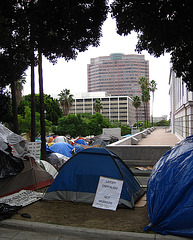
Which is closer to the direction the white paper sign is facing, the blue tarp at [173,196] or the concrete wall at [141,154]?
the blue tarp

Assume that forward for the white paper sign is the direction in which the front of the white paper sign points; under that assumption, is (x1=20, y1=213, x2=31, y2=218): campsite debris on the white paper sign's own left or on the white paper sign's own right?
on the white paper sign's own right

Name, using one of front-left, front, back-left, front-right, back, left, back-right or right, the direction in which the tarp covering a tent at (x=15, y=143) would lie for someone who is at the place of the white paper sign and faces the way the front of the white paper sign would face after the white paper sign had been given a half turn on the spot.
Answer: front-left

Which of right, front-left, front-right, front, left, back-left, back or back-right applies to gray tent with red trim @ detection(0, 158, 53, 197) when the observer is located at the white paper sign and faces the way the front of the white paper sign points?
back-right

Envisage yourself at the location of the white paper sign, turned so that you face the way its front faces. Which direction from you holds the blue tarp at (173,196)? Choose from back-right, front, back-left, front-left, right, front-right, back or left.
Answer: front-left

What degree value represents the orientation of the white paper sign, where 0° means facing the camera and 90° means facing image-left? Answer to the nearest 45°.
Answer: approximately 0°

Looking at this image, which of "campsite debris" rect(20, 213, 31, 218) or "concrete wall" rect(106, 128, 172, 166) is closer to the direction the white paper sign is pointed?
the campsite debris
